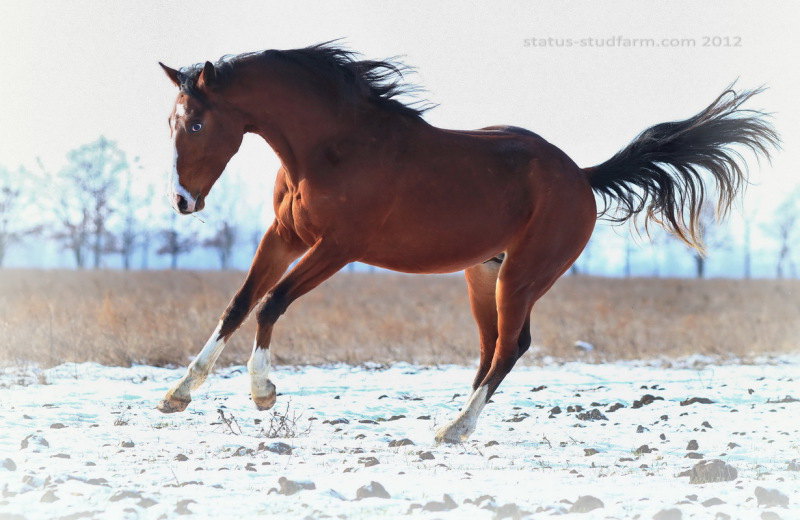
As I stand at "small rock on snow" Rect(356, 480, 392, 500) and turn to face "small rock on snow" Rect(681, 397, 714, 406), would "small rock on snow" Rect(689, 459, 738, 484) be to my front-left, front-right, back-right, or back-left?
front-right

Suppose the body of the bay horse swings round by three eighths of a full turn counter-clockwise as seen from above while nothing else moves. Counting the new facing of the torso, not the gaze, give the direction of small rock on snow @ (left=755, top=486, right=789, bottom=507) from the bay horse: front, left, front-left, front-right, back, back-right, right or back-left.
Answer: front

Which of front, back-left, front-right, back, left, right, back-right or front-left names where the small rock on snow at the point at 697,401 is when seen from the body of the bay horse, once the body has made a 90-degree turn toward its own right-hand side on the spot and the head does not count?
front-right

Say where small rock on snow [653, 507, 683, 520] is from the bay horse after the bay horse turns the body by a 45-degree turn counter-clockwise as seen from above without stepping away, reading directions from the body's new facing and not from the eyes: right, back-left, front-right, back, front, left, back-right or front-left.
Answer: left

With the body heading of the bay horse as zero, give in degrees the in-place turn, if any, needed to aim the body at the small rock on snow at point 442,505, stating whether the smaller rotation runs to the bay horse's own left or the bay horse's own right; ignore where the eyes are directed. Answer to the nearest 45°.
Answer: approximately 90° to the bay horse's own left

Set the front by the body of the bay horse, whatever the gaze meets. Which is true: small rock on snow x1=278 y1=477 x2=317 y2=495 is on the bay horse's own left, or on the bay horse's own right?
on the bay horse's own left

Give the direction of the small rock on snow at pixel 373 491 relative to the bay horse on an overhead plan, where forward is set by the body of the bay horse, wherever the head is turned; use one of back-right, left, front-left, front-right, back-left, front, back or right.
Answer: left

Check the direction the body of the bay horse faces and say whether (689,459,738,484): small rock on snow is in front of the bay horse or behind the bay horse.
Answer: behind

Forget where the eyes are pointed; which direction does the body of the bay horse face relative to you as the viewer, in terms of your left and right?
facing to the left of the viewer
